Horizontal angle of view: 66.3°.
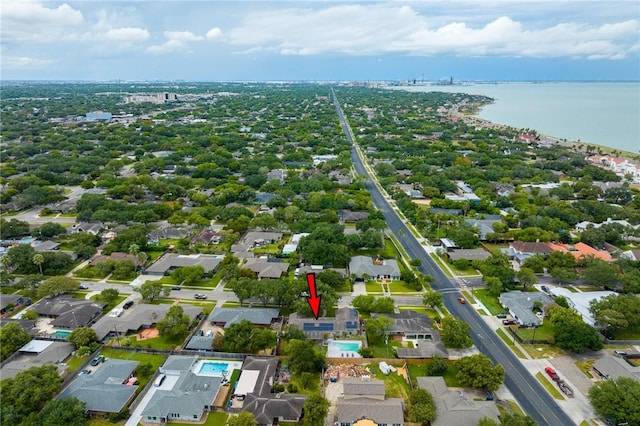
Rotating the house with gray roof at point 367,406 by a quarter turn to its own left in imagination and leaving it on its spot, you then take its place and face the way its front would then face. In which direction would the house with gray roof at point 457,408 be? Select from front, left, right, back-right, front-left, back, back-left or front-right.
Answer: front

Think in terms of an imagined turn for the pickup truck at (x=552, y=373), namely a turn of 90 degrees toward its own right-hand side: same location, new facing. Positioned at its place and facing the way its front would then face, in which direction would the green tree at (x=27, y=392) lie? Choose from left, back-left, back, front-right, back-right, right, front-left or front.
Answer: back

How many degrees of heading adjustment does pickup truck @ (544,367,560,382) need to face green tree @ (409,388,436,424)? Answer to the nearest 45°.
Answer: approximately 90° to its left

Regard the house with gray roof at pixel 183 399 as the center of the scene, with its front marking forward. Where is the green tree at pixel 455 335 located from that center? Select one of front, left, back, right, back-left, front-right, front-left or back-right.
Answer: left

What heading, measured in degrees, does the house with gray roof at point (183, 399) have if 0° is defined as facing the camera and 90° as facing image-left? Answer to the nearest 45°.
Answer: approximately 0°

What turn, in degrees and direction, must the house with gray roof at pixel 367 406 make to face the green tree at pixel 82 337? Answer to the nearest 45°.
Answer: approximately 90° to its right

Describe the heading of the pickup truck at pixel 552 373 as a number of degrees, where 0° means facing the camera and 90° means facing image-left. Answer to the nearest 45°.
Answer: approximately 135°

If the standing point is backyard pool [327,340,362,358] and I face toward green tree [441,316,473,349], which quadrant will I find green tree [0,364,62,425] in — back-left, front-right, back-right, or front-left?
back-right

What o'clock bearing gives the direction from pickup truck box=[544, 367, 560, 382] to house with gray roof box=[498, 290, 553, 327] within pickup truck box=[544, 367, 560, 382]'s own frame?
The house with gray roof is roughly at 1 o'clock from the pickup truck.

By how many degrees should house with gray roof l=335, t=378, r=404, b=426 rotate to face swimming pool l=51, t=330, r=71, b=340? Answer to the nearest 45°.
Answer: approximately 90° to its right

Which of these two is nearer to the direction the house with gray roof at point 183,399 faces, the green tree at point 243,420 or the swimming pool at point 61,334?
the green tree

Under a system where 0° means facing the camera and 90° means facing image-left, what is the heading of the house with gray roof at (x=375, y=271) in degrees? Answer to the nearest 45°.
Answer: approximately 0°

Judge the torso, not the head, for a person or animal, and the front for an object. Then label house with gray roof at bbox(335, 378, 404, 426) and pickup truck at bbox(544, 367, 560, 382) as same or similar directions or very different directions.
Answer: very different directions

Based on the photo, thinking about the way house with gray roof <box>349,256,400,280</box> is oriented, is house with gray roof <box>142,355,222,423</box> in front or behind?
in front
